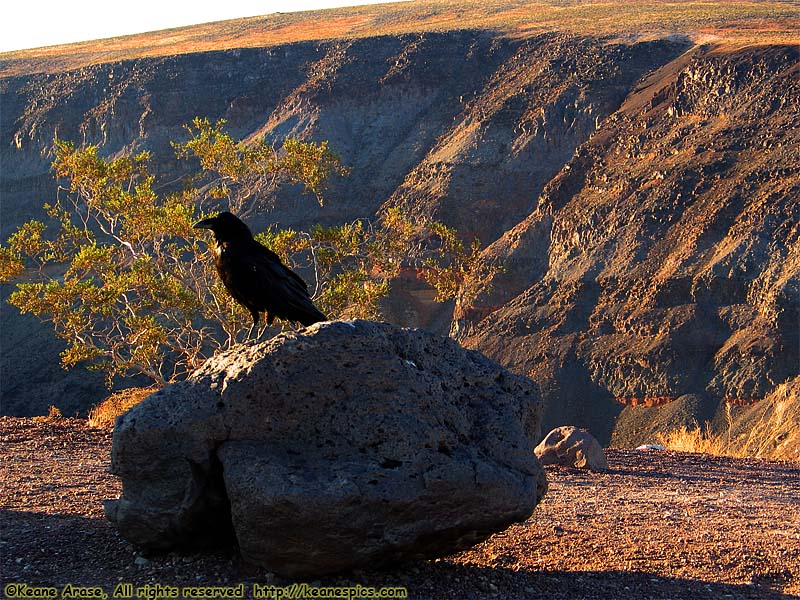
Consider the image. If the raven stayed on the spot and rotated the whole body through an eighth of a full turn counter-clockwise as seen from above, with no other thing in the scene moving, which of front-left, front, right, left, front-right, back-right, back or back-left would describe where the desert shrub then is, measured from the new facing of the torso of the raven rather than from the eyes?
back-right

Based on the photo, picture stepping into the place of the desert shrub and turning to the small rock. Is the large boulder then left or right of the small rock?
right

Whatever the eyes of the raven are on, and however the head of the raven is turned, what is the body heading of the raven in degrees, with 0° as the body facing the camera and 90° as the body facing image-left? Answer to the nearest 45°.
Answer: approximately 90°

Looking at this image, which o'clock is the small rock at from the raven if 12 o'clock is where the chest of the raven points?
The small rock is roughly at 4 o'clock from the raven.
